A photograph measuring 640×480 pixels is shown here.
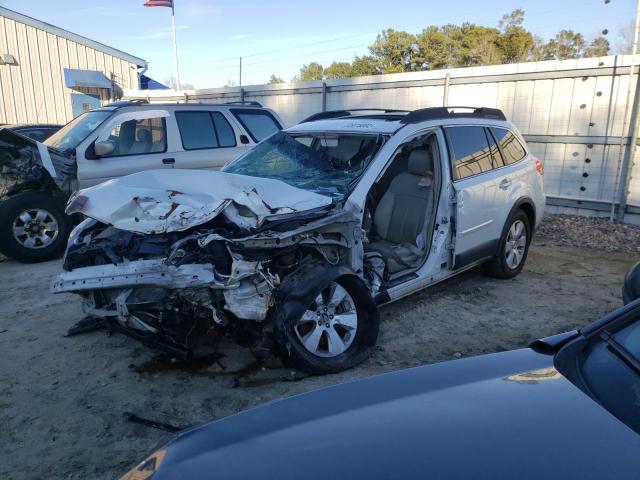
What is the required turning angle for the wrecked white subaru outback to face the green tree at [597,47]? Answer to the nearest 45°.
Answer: approximately 180°

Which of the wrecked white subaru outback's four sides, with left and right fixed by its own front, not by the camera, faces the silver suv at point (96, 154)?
right

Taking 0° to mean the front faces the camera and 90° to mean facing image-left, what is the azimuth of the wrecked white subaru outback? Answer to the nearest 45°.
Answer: approximately 45°

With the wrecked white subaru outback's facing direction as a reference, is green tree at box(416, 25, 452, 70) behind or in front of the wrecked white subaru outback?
behind

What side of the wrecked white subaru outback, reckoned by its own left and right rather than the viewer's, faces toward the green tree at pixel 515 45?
back

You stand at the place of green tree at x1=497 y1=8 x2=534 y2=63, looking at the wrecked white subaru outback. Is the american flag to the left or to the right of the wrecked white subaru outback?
right

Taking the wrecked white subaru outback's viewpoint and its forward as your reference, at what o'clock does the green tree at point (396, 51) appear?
The green tree is roughly at 5 o'clock from the wrecked white subaru outback.

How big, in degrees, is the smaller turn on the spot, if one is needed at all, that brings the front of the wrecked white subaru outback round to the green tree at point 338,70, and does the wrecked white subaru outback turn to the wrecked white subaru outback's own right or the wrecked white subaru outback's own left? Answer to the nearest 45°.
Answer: approximately 135° to the wrecked white subaru outback's own right
